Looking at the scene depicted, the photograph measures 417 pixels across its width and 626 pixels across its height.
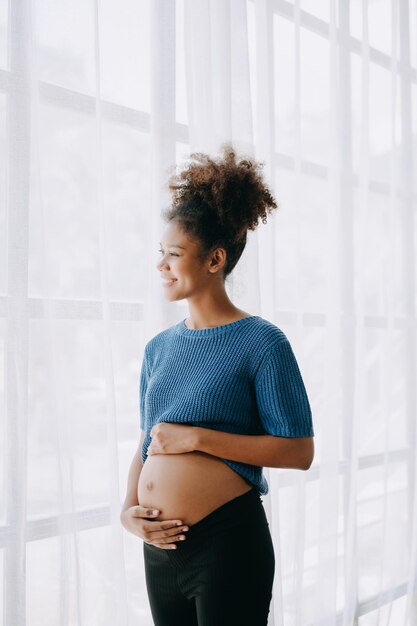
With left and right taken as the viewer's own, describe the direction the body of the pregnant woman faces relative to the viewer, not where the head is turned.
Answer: facing the viewer and to the left of the viewer

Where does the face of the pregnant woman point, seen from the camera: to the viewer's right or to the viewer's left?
to the viewer's left
